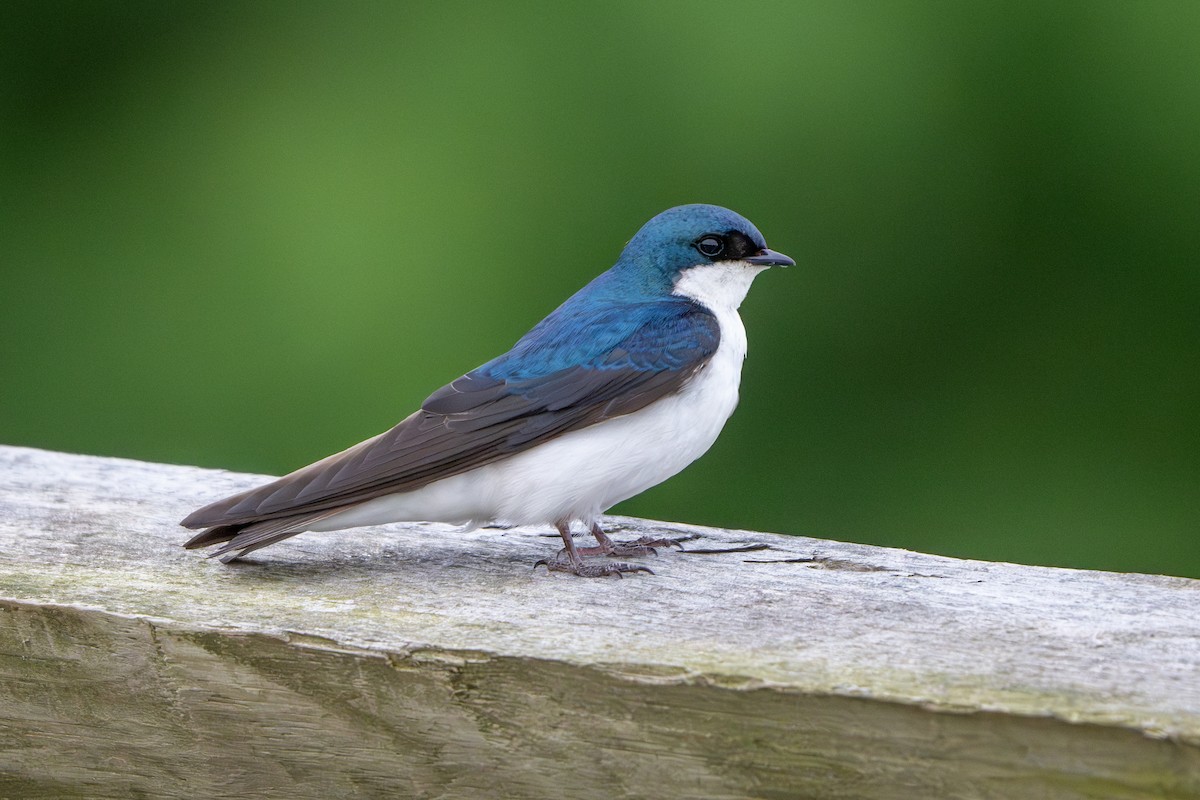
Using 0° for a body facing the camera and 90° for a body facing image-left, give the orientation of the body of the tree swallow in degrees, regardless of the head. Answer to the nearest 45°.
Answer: approximately 270°
